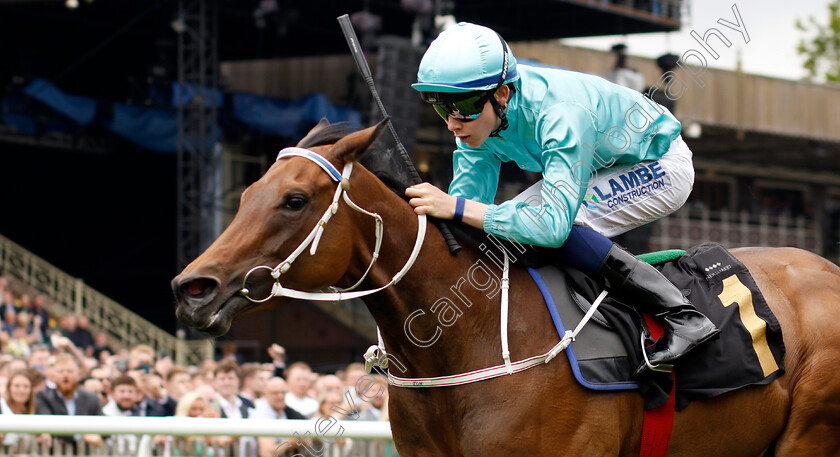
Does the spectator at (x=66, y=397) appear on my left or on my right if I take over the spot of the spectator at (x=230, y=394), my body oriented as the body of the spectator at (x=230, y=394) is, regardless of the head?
on my right

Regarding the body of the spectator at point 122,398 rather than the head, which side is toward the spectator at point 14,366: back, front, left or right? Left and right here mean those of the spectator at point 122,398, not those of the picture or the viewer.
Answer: right

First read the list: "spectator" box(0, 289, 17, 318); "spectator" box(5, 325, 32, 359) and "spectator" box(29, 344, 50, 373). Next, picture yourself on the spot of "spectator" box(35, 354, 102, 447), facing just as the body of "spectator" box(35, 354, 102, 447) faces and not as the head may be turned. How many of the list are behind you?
3

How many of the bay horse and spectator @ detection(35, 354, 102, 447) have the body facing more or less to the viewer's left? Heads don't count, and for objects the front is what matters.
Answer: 1

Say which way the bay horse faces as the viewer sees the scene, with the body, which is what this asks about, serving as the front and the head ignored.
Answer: to the viewer's left

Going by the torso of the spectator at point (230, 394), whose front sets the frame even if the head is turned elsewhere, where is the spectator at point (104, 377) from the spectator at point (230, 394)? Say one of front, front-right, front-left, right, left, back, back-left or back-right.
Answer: right

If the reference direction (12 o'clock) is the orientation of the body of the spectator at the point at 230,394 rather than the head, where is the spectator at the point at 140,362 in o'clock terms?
the spectator at the point at 140,362 is roughly at 5 o'clock from the spectator at the point at 230,394.

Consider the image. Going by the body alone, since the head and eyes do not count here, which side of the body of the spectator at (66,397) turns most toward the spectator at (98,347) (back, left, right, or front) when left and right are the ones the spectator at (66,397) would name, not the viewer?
back

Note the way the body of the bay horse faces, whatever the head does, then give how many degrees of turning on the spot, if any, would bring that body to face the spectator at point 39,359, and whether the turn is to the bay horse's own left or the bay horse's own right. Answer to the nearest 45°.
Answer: approximately 45° to the bay horse's own right

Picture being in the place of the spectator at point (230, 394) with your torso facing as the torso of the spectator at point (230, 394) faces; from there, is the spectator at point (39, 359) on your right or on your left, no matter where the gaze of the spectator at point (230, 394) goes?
on your right

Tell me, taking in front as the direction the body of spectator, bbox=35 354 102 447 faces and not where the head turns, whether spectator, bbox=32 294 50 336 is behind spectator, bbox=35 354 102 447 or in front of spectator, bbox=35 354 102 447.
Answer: behind
